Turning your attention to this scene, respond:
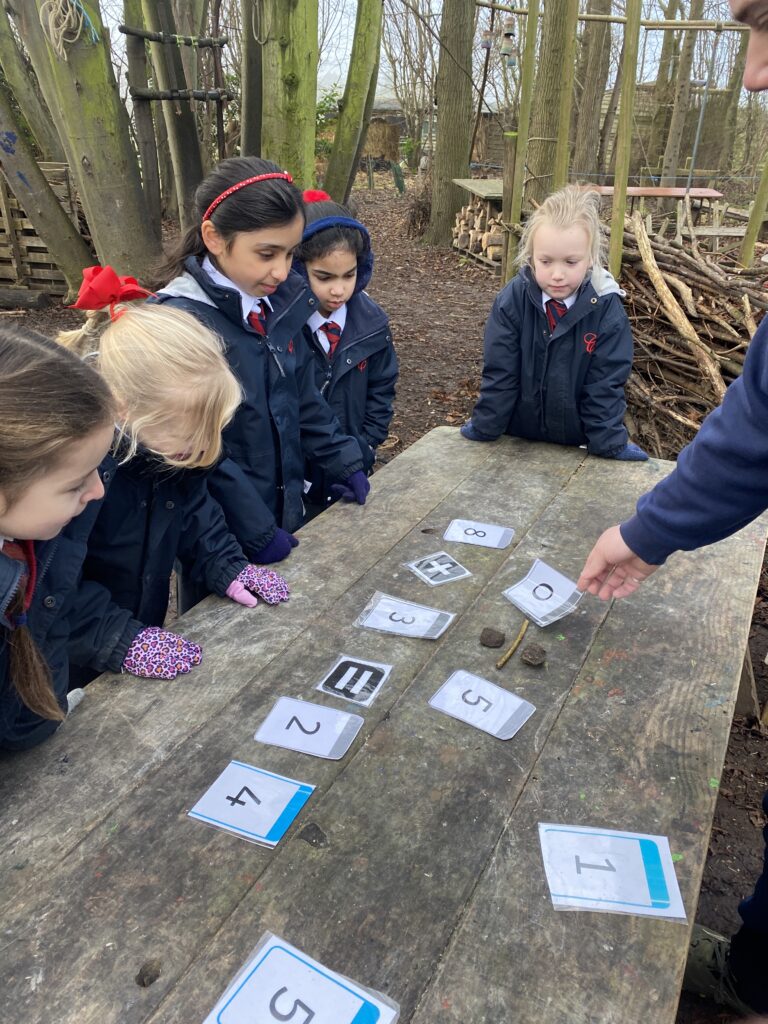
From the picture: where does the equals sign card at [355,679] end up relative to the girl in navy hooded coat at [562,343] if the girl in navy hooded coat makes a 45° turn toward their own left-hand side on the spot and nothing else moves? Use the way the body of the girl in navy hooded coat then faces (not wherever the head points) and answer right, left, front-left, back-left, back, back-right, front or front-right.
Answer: front-right

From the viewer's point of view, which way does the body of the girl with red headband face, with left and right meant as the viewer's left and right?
facing the viewer and to the right of the viewer

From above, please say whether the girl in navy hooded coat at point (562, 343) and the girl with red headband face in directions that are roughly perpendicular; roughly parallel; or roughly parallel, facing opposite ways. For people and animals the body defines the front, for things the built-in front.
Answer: roughly perpendicular

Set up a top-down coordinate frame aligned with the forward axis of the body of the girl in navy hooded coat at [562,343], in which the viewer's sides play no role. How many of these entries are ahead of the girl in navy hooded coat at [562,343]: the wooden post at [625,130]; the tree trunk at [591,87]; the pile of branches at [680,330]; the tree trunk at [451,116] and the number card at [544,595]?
1

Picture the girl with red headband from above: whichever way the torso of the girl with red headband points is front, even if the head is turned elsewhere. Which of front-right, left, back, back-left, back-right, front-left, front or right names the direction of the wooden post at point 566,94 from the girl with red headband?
left

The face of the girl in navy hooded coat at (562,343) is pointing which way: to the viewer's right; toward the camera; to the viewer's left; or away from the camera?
toward the camera

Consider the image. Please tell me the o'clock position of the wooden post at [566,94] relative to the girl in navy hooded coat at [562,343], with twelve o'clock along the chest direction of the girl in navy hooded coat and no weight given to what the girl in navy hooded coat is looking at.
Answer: The wooden post is roughly at 6 o'clock from the girl in navy hooded coat.

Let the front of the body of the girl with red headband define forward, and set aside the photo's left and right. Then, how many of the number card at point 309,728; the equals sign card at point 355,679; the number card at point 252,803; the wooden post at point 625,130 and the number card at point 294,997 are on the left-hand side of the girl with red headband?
1

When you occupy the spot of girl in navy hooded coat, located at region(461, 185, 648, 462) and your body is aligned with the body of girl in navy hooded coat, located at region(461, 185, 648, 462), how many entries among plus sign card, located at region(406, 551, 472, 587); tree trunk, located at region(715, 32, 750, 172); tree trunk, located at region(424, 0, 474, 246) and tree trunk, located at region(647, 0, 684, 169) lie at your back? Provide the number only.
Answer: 3

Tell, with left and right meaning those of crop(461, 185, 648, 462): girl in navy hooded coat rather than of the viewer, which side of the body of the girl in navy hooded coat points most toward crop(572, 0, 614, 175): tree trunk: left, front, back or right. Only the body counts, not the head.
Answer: back

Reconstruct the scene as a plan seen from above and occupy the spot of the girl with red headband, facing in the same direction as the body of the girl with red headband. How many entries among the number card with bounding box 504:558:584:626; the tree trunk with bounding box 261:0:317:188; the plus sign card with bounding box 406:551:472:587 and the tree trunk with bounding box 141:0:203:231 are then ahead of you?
2

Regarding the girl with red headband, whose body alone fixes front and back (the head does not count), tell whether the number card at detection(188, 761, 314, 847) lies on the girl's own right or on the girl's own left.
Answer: on the girl's own right

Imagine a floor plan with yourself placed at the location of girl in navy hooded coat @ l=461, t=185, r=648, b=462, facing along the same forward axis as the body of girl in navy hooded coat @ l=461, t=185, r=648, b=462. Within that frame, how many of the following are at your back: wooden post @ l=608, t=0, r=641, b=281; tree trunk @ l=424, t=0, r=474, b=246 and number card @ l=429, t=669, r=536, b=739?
2

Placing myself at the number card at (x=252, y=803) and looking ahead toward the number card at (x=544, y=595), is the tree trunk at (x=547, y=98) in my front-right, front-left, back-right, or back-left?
front-left

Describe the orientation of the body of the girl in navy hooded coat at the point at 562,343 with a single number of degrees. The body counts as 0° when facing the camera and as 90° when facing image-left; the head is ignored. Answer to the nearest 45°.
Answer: approximately 0°

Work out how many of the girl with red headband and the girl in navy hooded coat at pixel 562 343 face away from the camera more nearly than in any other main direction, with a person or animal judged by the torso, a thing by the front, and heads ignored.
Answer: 0

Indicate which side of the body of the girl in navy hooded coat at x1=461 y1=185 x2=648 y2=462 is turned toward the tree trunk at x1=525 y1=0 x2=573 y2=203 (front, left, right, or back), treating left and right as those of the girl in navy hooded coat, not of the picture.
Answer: back

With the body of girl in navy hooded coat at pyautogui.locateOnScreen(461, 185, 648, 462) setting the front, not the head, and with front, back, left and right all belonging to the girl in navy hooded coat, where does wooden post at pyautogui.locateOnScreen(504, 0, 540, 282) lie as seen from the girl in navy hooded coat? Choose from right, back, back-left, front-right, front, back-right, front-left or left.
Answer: back

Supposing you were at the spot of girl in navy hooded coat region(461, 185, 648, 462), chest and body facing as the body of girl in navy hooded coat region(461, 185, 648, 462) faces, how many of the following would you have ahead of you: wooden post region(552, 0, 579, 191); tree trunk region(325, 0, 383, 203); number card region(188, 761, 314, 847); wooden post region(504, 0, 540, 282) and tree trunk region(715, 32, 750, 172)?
1

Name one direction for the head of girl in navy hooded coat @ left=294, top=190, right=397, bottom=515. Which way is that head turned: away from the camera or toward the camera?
toward the camera
